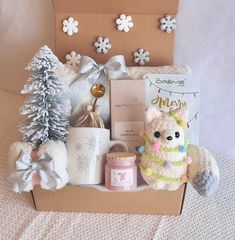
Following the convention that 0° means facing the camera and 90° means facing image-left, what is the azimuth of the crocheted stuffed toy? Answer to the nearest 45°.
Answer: approximately 0°

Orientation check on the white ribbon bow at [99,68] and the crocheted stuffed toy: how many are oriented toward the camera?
2
